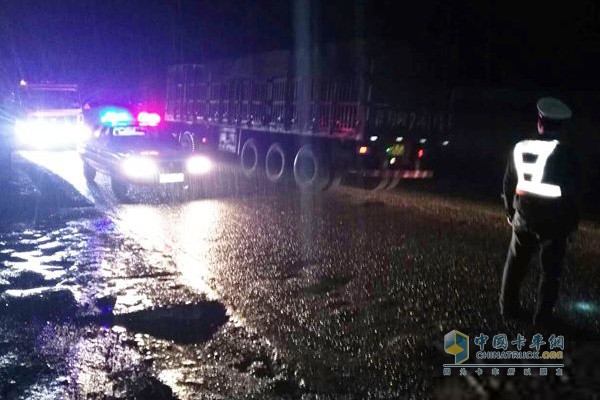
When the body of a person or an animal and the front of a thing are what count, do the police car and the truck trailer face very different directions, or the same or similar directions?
very different directions

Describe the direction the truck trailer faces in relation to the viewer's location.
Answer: facing away from the viewer and to the left of the viewer

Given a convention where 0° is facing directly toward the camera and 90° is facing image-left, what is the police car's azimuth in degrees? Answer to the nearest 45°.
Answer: approximately 315°

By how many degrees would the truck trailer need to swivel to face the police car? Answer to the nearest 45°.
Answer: approximately 45° to its left
